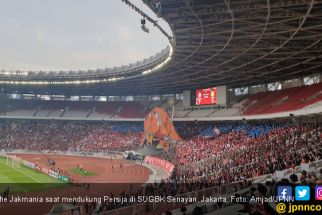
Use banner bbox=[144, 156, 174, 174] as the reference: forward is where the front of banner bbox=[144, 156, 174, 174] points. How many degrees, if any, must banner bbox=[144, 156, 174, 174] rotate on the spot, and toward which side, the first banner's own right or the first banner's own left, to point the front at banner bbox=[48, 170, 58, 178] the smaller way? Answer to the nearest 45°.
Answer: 0° — it already faces it

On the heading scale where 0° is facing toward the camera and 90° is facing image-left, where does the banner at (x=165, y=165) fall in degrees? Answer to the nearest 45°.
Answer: approximately 45°
